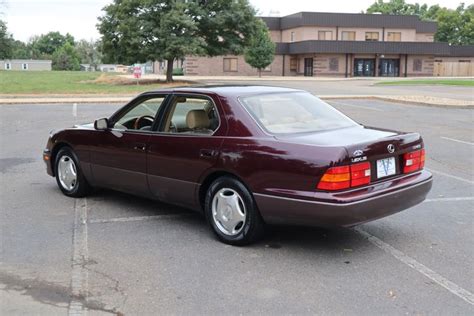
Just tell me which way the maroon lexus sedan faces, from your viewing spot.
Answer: facing away from the viewer and to the left of the viewer

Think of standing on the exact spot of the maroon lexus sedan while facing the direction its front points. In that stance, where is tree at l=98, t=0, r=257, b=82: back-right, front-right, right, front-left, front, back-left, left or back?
front-right
